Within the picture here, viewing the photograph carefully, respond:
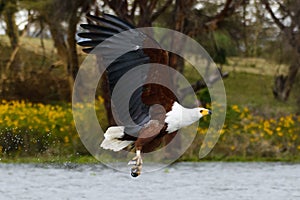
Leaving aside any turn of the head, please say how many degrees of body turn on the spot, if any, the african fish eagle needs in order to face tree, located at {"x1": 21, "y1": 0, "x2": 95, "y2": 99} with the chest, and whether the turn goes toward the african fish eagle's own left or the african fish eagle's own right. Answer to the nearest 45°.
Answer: approximately 90° to the african fish eagle's own left

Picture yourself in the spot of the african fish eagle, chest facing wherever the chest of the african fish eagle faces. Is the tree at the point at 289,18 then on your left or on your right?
on your left

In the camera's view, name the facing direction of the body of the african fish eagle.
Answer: to the viewer's right

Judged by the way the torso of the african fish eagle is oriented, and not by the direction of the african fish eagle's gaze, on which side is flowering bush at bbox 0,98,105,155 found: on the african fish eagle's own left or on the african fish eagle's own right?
on the african fish eagle's own left

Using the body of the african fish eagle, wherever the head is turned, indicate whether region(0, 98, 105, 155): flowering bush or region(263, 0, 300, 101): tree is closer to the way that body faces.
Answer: the tree

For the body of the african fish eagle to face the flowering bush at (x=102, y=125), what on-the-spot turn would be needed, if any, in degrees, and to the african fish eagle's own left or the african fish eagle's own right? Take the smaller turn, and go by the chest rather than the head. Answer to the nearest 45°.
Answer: approximately 90° to the african fish eagle's own left
